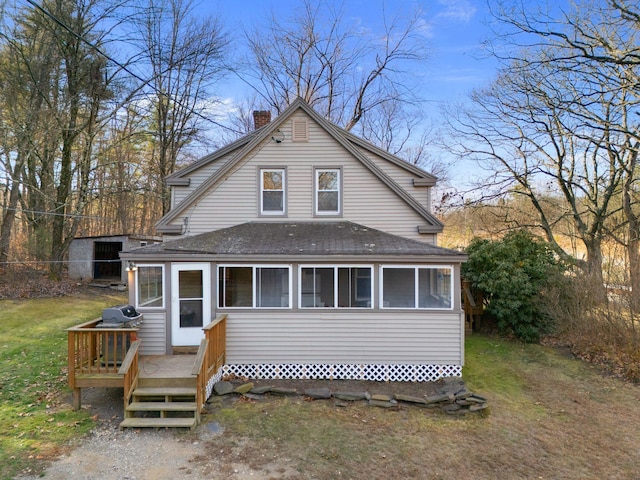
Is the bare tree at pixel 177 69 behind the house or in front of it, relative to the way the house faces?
behind

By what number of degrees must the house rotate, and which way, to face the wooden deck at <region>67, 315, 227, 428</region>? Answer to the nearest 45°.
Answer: approximately 45° to its right

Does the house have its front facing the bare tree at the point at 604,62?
no

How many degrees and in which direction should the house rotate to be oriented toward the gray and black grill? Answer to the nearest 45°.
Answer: approximately 90° to its right

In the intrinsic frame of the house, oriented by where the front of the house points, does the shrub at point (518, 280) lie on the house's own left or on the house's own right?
on the house's own left

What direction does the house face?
toward the camera

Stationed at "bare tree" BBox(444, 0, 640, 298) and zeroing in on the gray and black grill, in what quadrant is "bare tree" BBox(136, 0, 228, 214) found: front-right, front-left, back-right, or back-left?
front-right

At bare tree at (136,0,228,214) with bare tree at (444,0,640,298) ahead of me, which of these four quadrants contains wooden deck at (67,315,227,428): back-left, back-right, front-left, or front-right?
front-right
